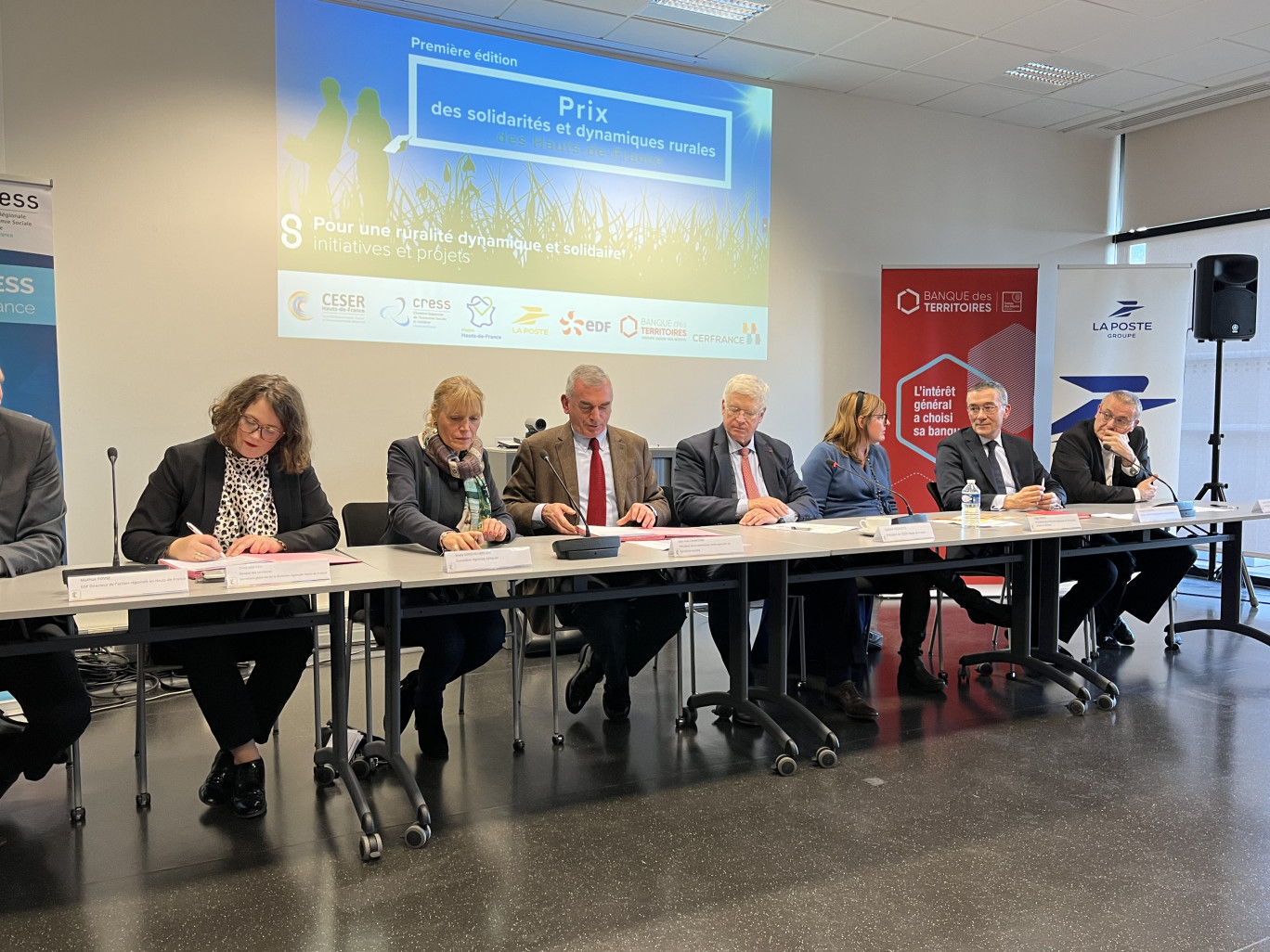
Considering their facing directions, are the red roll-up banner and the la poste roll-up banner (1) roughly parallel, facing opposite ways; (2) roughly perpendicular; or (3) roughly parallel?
roughly parallel

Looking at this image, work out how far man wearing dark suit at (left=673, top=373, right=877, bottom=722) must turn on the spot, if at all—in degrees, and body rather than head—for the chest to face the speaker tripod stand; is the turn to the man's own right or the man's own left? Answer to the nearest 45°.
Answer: approximately 135° to the man's own left

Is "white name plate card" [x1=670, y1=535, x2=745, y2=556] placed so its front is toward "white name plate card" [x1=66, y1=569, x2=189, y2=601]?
no

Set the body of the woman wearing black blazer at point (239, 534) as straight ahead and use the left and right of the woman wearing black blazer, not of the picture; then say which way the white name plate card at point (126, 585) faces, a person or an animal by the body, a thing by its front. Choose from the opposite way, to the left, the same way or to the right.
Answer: the same way

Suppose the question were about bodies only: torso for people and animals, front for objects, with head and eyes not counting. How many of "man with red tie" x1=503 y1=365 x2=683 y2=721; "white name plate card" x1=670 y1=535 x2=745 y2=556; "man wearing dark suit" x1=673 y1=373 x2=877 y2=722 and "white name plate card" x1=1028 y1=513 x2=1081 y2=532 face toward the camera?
4

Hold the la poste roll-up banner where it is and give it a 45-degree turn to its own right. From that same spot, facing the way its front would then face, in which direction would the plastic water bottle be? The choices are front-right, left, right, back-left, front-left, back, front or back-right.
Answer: front-left

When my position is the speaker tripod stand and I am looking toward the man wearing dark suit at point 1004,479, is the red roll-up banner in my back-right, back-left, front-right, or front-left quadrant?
front-right

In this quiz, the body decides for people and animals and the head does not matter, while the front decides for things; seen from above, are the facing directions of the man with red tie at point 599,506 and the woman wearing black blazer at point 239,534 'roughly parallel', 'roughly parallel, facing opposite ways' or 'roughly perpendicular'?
roughly parallel

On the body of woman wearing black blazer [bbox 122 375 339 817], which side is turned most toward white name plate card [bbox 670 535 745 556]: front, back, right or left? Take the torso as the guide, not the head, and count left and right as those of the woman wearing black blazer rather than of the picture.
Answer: left

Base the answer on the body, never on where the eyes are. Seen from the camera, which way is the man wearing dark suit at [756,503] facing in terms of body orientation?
toward the camera

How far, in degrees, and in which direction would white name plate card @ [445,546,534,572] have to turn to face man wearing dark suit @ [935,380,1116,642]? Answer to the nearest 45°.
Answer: approximately 135° to its left

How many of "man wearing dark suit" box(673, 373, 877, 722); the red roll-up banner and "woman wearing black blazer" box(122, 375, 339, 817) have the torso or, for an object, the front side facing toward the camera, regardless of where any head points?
3

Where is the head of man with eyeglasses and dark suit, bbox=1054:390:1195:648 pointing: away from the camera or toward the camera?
toward the camera

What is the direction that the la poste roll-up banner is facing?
toward the camera

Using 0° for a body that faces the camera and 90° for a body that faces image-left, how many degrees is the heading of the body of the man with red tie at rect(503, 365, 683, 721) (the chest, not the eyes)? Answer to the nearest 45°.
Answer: approximately 0°
